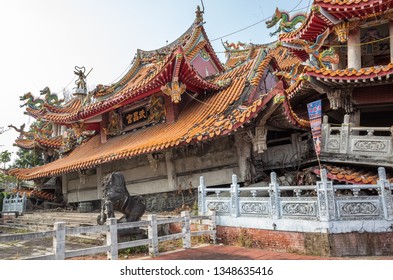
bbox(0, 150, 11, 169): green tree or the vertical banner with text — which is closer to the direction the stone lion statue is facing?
the green tree

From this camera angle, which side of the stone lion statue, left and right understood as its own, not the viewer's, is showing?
left

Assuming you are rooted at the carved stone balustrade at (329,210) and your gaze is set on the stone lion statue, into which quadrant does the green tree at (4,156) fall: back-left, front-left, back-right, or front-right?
front-right

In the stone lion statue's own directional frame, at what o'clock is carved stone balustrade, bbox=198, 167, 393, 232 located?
The carved stone balustrade is roughly at 7 o'clock from the stone lion statue.

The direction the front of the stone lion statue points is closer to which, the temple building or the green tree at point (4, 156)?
the green tree

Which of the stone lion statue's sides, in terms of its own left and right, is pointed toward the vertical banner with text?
back

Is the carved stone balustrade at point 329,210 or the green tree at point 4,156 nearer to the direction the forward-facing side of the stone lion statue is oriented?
the green tree

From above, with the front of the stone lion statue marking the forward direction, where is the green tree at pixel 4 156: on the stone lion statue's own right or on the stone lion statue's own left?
on the stone lion statue's own right
